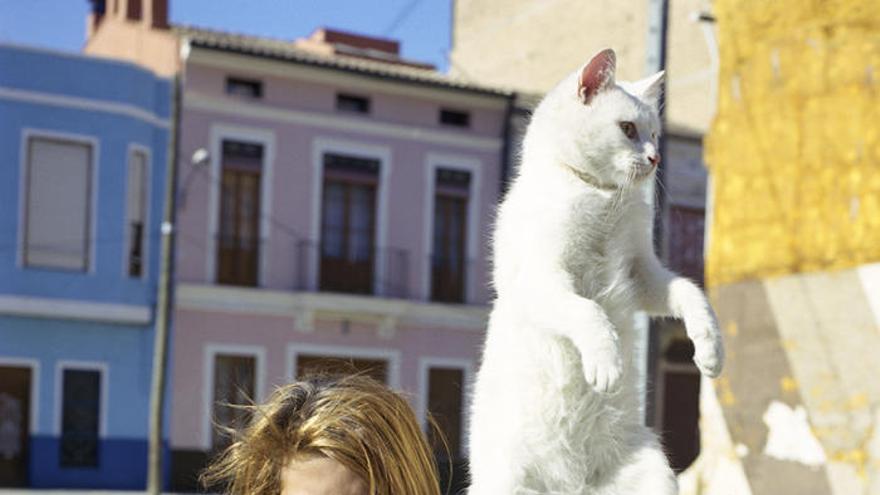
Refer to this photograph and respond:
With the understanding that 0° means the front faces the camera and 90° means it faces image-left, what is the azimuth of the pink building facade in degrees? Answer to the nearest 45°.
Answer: approximately 0°

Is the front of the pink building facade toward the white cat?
yes

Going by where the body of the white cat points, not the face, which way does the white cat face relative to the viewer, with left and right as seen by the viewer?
facing the viewer and to the right of the viewer

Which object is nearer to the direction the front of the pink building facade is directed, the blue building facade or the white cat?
the white cat

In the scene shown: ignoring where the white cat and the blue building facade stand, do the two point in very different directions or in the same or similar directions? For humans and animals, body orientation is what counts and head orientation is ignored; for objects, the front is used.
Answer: same or similar directions

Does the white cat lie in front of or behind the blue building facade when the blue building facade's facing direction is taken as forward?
in front

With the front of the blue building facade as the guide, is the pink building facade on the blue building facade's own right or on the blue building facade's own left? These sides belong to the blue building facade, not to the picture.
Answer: on the blue building facade's own left

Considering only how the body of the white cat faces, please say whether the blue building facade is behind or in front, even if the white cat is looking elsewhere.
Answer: behind

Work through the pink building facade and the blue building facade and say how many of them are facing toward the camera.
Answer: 2

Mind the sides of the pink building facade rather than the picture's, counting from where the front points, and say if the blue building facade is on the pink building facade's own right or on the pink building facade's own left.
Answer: on the pink building facade's own right

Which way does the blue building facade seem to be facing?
toward the camera
